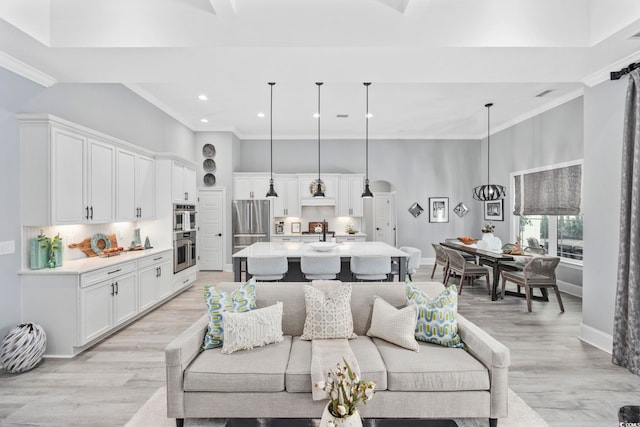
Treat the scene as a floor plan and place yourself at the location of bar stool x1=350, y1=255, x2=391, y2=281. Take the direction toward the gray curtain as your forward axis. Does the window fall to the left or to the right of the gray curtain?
left

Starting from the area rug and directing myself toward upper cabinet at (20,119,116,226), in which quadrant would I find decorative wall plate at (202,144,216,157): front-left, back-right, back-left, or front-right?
front-right

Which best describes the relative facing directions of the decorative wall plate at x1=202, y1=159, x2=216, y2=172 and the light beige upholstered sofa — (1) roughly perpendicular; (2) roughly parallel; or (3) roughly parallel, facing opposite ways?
roughly parallel

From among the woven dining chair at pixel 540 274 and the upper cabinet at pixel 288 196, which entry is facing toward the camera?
the upper cabinet

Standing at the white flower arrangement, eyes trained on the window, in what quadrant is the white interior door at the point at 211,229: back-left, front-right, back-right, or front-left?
front-left

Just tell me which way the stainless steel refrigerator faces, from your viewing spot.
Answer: facing the viewer

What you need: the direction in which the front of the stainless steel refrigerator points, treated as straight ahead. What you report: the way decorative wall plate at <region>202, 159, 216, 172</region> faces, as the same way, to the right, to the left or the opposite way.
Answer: the same way

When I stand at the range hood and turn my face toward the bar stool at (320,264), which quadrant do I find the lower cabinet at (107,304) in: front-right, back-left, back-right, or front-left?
front-right

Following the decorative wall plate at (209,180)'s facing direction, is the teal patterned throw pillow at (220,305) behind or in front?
in front

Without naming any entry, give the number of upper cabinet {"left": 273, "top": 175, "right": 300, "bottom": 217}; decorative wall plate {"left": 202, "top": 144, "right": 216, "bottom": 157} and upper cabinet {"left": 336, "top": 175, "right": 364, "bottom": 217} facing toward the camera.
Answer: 3

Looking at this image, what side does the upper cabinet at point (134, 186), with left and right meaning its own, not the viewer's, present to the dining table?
front

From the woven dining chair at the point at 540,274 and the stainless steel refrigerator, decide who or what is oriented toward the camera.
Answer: the stainless steel refrigerator

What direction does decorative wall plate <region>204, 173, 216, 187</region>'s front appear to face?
toward the camera

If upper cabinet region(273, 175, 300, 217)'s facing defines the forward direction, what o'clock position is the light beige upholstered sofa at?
The light beige upholstered sofa is roughly at 12 o'clock from the upper cabinet.

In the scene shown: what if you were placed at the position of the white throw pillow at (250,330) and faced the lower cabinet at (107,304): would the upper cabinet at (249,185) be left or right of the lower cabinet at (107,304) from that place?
right

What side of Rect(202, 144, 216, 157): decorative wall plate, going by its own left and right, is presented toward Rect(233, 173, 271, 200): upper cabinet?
left

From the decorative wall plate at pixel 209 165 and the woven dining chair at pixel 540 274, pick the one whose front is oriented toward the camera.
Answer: the decorative wall plate

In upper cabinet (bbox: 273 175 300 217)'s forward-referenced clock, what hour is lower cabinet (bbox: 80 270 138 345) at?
The lower cabinet is roughly at 1 o'clock from the upper cabinet.

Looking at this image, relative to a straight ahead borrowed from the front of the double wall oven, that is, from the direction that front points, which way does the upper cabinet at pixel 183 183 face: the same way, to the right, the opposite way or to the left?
the same way
